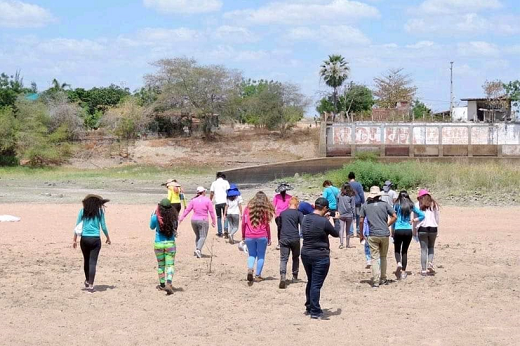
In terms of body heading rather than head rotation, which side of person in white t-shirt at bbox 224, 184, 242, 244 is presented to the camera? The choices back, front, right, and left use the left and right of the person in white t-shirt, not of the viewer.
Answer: back

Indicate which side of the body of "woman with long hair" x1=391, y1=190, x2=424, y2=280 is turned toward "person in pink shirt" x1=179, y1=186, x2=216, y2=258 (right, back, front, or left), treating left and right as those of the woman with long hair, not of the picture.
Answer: left

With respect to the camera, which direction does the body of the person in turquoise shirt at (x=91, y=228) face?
away from the camera

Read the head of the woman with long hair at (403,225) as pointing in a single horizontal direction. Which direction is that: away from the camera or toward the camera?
away from the camera

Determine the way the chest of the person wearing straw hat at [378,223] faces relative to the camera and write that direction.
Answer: away from the camera

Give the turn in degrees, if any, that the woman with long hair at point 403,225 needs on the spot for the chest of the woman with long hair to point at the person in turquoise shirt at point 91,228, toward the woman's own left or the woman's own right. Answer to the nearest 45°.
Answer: approximately 135° to the woman's own left

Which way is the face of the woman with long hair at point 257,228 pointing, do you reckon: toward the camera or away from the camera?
away from the camera

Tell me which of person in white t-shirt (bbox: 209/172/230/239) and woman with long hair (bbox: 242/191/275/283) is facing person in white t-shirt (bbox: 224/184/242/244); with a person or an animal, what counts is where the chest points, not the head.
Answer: the woman with long hair

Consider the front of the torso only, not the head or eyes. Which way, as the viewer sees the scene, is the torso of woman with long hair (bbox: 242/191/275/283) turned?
away from the camera

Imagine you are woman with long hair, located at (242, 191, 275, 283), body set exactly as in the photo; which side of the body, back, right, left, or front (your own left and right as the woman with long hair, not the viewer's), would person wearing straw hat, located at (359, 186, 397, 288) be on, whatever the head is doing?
right

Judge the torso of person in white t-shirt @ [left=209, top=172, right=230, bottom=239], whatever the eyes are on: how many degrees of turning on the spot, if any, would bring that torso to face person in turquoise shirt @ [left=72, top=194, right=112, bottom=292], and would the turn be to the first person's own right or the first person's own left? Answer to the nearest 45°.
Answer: approximately 180°

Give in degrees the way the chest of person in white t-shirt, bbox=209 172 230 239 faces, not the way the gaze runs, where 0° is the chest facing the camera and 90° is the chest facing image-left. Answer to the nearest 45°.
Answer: approximately 180°

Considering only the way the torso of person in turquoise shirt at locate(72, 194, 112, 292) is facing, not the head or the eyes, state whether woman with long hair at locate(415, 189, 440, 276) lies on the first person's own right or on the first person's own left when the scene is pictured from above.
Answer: on the first person's own right

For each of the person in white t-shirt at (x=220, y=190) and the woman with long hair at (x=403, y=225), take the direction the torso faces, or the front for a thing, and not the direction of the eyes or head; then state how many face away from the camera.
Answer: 2
